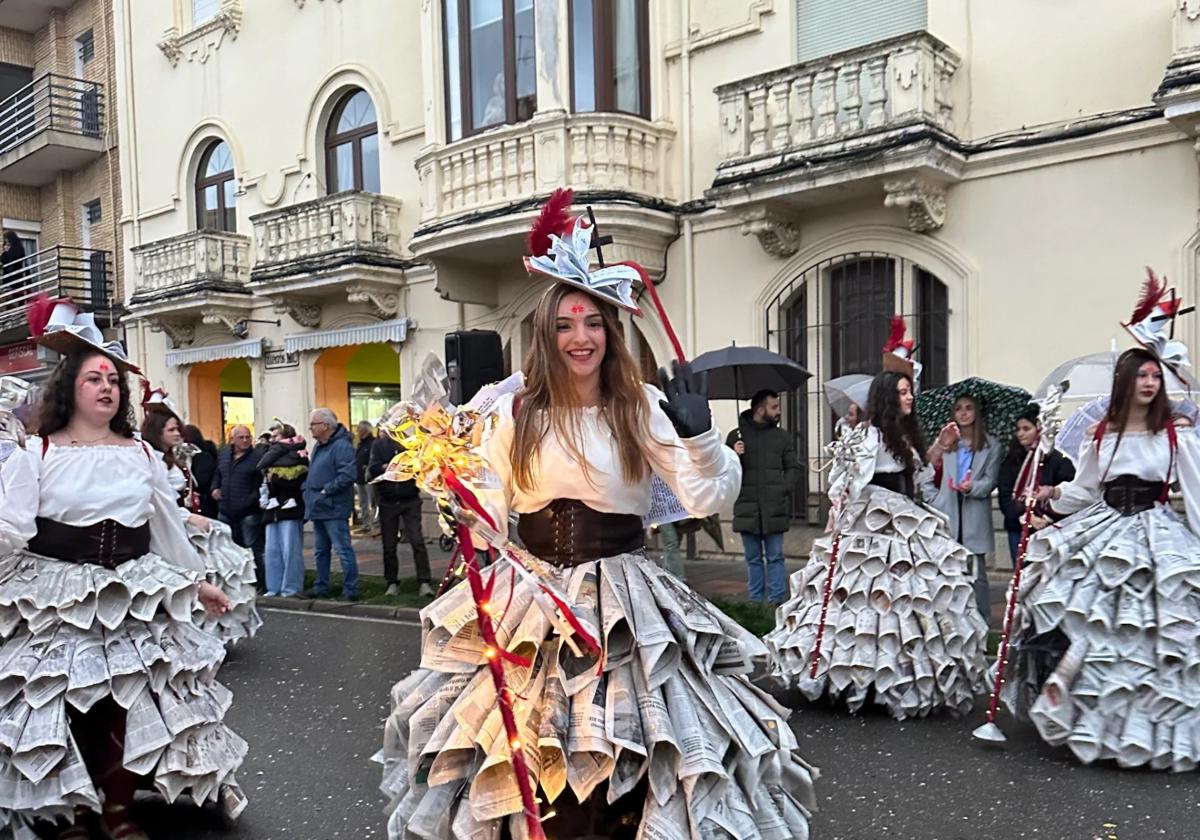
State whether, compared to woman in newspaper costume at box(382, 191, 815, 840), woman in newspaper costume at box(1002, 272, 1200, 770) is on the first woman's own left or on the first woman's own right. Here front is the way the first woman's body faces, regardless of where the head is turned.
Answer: on the first woman's own left

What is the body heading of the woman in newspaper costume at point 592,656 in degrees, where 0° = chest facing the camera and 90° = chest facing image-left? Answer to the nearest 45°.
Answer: approximately 0°

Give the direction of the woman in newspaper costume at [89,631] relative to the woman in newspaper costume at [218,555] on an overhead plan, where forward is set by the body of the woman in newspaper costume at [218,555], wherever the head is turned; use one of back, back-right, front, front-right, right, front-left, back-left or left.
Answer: front-right

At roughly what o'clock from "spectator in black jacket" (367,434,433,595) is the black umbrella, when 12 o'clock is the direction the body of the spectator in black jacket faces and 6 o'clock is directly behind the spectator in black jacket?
The black umbrella is roughly at 10 o'clock from the spectator in black jacket.

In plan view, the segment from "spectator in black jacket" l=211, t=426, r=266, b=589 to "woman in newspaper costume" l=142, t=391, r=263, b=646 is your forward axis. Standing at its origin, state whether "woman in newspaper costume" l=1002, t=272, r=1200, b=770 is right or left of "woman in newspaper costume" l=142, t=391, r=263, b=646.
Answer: left

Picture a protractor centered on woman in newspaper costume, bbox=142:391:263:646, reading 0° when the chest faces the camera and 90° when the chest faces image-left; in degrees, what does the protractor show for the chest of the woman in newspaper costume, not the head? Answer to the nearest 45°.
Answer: approximately 315°

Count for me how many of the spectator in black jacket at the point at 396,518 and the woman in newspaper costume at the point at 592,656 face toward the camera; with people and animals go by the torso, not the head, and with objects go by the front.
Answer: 2

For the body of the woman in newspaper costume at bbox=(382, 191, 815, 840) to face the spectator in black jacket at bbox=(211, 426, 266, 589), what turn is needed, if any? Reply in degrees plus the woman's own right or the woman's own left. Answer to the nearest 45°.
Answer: approximately 135° to the woman's own right

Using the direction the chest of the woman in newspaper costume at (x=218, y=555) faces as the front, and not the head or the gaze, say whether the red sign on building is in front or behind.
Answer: behind

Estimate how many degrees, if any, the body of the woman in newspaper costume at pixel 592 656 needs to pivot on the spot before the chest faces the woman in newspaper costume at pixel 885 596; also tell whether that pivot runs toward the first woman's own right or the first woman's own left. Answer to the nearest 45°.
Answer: approximately 135° to the first woman's own left
